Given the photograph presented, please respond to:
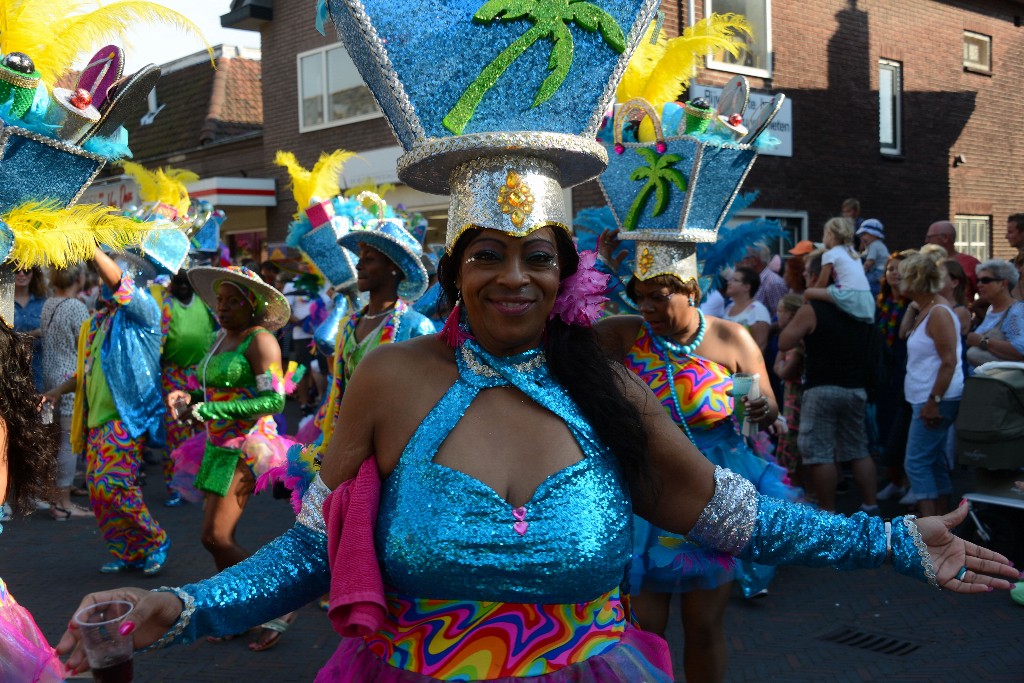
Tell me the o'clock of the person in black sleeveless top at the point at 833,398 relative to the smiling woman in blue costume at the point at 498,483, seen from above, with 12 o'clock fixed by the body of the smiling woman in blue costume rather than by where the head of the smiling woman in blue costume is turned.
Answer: The person in black sleeveless top is roughly at 7 o'clock from the smiling woman in blue costume.

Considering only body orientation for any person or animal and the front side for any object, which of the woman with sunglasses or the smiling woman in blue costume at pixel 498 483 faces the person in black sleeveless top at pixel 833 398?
the woman with sunglasses

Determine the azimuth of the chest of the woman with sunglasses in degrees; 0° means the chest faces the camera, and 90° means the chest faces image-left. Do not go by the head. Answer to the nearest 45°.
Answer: approximately 45°

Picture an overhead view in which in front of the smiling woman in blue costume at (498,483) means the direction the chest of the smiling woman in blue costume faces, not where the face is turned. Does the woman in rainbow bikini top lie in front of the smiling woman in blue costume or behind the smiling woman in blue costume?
behind

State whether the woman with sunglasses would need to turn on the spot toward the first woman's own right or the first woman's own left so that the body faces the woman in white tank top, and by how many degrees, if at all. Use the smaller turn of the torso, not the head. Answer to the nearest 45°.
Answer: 0° — they already face them

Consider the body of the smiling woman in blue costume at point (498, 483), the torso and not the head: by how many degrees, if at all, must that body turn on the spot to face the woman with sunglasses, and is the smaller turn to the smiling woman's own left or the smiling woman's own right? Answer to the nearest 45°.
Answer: approximately 135° to the smiling woman's own left

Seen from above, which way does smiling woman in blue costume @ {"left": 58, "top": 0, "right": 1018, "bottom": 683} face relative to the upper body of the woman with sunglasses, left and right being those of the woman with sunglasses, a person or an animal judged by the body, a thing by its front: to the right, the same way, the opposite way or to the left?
to the left

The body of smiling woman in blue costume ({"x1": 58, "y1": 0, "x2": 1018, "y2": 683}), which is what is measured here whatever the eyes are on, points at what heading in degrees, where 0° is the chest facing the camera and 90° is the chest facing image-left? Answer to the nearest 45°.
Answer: approximately 0°

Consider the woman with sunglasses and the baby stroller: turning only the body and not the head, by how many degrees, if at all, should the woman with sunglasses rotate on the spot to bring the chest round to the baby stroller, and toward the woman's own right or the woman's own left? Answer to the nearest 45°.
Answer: approximately 45° to the woman's own left
